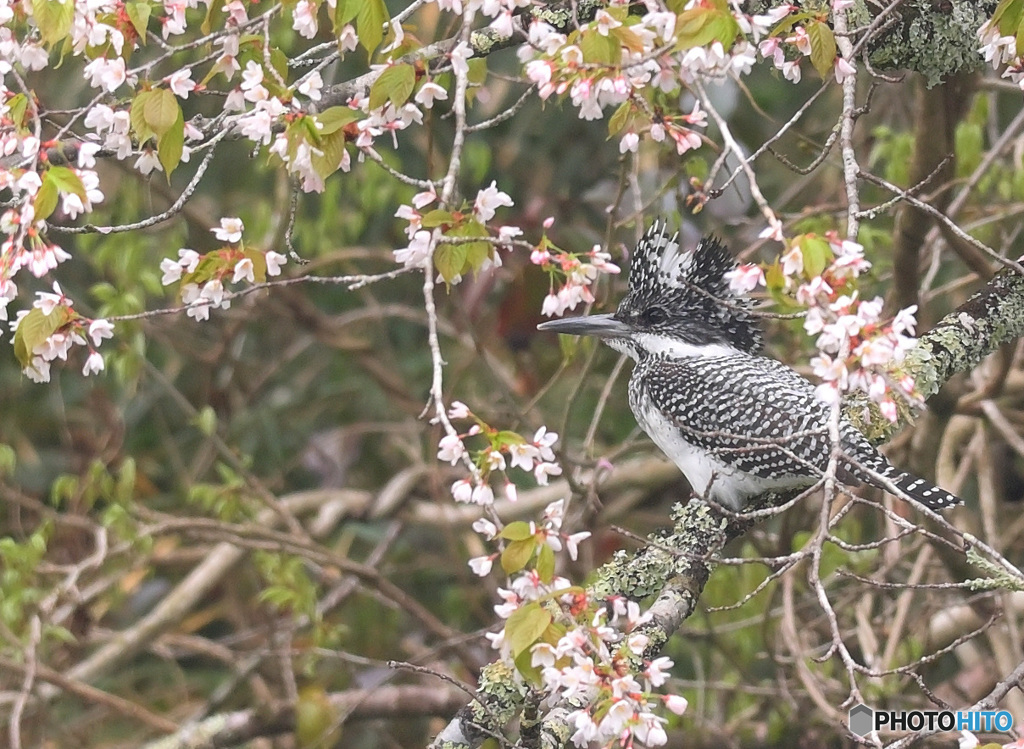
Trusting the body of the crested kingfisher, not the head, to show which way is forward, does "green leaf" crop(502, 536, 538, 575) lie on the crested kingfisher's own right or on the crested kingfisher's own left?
on the crested kingfisher's own left

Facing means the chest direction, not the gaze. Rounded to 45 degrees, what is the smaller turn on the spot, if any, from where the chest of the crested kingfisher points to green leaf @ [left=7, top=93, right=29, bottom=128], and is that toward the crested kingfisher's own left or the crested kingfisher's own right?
approximately 45° to the crested kingfisher's own left

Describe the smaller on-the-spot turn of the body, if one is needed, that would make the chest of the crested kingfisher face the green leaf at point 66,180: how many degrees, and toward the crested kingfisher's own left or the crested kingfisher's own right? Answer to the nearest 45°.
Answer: approximately 45° to the crested kingfisher's own left

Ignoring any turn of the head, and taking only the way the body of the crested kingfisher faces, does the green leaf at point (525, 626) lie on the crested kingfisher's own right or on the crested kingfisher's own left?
on the crested kingfisher's own left

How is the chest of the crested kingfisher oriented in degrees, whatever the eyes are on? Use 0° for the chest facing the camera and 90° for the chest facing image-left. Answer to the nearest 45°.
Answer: approximately 90°
